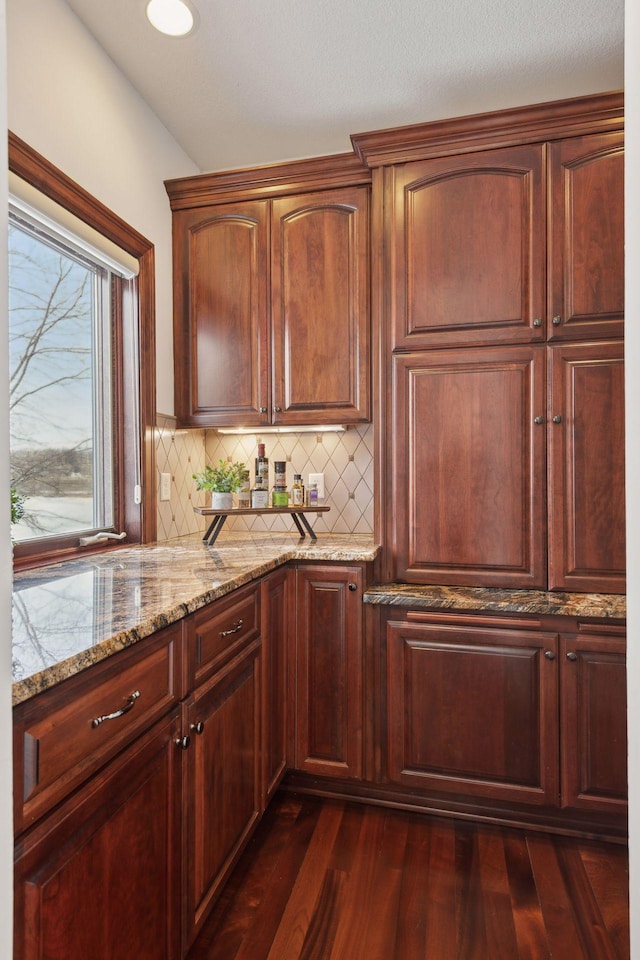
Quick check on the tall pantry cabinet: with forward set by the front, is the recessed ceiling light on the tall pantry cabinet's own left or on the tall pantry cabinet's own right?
on the tall pantry cabinet's own right

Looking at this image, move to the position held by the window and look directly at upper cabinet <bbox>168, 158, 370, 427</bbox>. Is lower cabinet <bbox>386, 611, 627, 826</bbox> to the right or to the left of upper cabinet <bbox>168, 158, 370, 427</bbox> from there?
right

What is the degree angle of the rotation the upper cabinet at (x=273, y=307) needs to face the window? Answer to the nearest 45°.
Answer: approximately 45° to its right

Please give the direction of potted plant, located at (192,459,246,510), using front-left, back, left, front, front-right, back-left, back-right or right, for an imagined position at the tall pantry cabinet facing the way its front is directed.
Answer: right

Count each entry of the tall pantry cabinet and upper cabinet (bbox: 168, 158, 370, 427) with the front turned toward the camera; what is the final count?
2

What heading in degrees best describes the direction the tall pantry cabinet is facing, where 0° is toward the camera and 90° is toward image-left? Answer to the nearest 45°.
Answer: approximately 0°

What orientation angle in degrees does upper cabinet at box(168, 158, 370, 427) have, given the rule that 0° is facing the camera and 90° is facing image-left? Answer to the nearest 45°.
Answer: approximately 0°

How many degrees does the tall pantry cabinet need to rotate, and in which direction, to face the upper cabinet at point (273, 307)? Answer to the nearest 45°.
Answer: approximately 90° to its right
